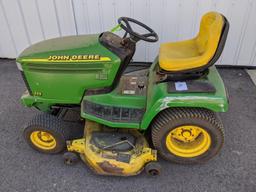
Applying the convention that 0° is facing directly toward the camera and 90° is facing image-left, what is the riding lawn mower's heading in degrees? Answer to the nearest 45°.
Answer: approximately 90°
